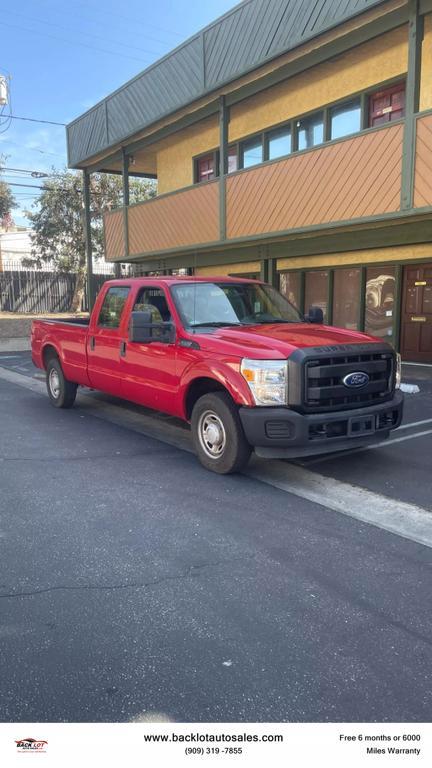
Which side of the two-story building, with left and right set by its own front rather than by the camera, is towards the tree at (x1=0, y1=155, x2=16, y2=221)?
right

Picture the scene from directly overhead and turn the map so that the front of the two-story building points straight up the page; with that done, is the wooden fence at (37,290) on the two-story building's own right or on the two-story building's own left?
on the two-story building's own right

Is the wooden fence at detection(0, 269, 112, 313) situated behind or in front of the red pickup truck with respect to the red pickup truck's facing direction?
behind

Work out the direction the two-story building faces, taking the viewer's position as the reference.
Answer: facing the viewer and to the left of the viewer

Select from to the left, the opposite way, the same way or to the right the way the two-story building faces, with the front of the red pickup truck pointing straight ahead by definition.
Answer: to the right

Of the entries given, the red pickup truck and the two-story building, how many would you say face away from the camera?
0

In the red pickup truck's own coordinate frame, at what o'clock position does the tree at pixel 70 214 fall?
The tree is roughly at 7 o'clock from the red pickup truck.

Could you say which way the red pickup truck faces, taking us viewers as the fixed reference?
facing the viewer and to the right of the viewer
